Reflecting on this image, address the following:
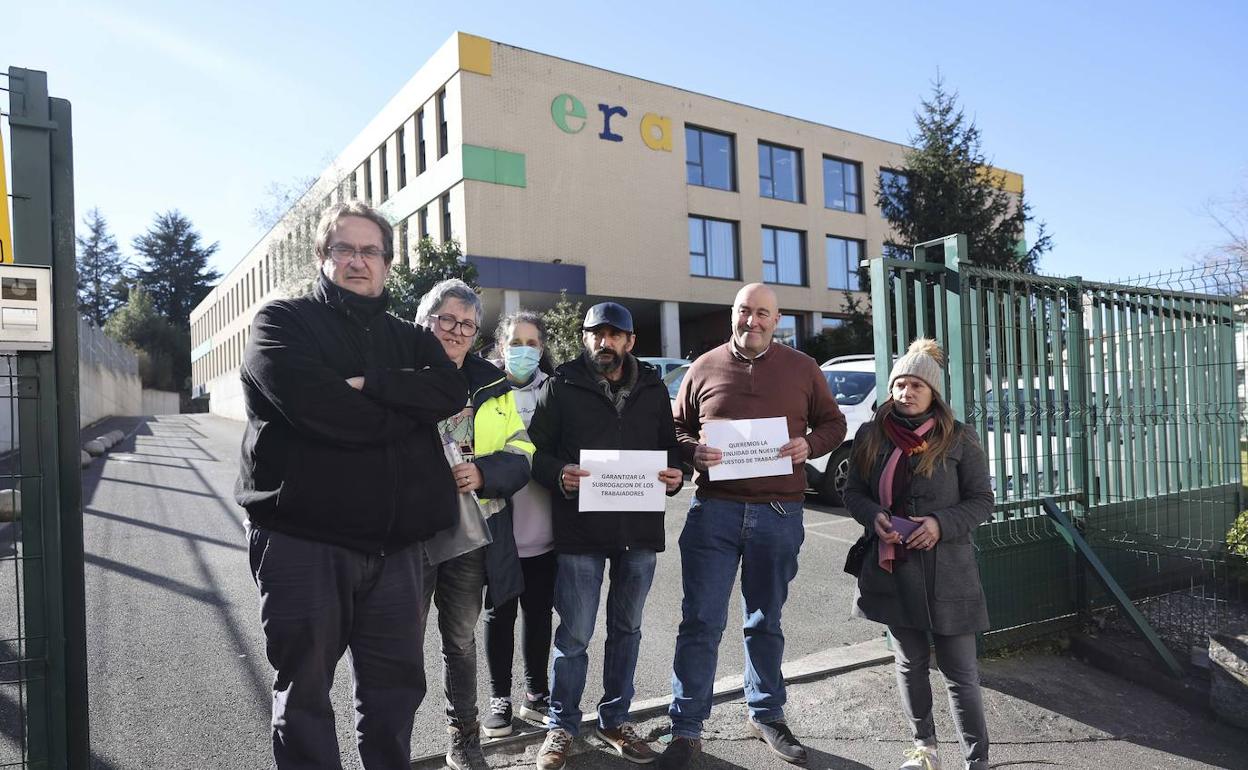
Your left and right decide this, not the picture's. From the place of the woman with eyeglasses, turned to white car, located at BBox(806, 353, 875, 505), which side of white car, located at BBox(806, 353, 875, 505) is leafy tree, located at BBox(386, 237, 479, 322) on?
left

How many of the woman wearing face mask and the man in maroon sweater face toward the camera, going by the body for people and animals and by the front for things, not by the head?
2

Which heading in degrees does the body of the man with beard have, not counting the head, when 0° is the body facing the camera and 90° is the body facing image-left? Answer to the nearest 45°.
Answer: approximately 0°

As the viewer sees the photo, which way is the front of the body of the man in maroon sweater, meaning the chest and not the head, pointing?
toward the camera

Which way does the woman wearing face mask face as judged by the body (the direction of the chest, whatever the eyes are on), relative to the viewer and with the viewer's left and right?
facing the viewer

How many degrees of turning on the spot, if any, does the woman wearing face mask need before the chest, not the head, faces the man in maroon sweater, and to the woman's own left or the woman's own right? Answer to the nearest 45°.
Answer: approximately 90° to the woman's own left

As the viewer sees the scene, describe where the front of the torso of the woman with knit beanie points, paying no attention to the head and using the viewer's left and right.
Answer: facing the viewer and to the left of the viewer

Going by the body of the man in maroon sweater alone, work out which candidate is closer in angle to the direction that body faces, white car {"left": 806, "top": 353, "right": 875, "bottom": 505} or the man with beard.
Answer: the man with beard

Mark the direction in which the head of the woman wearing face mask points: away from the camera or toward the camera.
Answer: toward the camera

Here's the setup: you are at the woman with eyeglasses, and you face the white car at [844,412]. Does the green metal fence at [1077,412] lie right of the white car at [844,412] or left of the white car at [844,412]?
right

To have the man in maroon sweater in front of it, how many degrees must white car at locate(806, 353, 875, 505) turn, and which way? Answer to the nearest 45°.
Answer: approximately 45° to its left

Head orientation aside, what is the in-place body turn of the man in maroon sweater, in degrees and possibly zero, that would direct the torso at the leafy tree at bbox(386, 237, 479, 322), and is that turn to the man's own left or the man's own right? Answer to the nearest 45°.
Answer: approximately 135° to the man's own right

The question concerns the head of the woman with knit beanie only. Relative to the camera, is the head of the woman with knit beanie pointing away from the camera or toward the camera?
toward the camera
